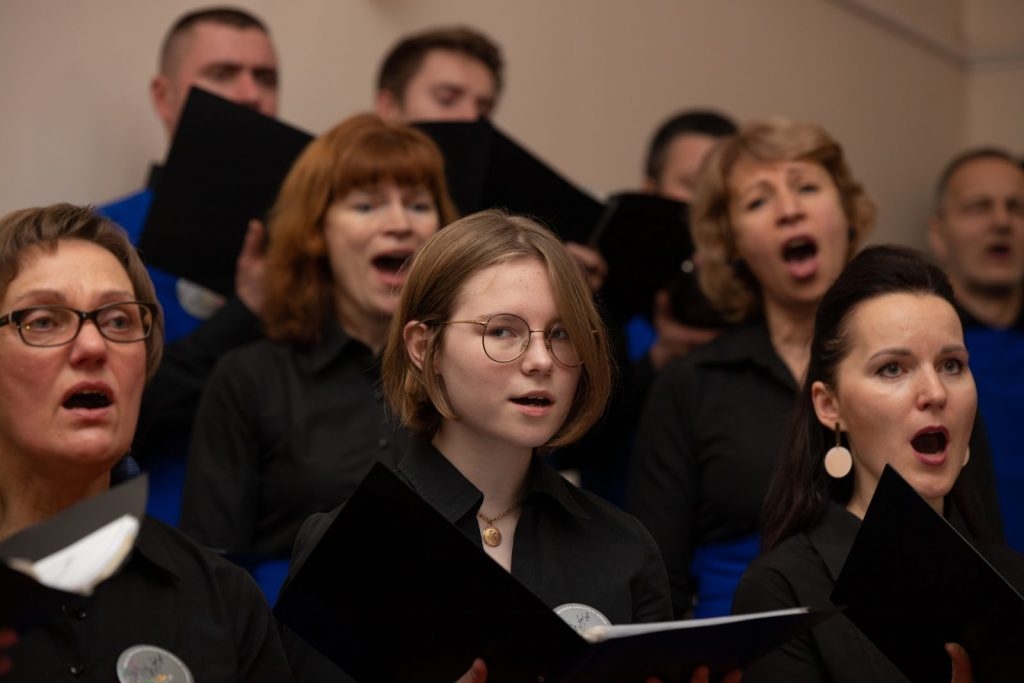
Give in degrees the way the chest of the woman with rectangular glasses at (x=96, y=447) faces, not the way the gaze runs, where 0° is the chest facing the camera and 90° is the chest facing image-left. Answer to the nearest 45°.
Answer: approximately 0°

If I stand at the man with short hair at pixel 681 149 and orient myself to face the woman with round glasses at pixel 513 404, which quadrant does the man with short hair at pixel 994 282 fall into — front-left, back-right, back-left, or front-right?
back-left

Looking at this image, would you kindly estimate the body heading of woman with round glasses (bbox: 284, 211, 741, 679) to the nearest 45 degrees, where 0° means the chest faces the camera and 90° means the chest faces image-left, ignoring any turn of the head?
approximately 315°

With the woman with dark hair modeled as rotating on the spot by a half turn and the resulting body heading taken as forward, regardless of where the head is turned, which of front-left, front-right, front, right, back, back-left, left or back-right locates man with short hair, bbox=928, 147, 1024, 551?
front-right

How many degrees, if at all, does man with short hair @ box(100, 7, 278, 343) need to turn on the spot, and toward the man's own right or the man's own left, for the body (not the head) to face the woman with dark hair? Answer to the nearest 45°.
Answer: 0° — they already face them

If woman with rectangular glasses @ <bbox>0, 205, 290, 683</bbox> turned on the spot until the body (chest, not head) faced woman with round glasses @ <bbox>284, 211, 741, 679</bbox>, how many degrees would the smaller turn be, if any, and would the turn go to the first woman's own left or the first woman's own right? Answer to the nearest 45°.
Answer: approximately 90° to the first woman's own left

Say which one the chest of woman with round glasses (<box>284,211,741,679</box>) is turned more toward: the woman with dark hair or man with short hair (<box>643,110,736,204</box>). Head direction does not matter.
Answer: the woman with dark hair

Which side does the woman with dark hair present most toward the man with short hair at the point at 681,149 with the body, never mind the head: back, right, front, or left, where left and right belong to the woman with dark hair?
back
